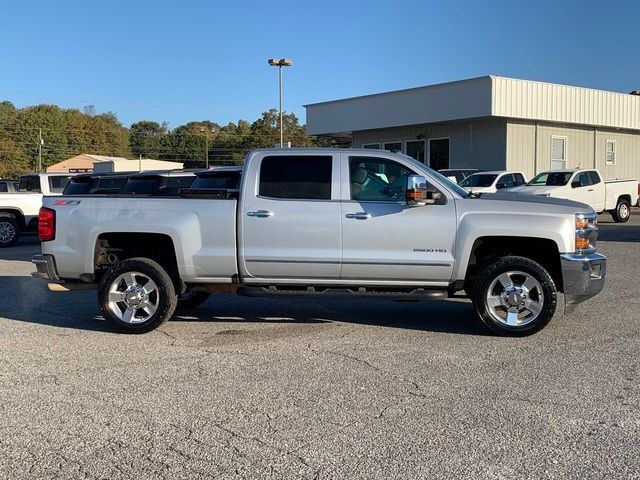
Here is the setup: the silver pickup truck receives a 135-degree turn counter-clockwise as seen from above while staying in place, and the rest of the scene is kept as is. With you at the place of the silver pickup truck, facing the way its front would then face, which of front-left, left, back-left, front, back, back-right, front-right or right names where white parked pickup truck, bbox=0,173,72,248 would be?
front

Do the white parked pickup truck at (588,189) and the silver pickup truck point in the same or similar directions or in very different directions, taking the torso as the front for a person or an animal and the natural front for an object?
very different directions

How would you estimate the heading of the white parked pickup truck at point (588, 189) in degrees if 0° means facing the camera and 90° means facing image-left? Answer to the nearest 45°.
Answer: approximately 45°

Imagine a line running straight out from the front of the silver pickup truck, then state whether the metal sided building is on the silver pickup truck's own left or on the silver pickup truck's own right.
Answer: on the silver pickup truck's own left

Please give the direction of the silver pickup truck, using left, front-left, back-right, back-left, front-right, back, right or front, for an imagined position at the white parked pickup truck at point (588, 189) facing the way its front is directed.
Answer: front-left

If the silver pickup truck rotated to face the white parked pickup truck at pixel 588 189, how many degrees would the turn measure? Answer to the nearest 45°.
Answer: approximately 45° to its left

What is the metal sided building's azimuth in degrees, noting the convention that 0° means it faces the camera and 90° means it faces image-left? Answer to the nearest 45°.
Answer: approximately 45°

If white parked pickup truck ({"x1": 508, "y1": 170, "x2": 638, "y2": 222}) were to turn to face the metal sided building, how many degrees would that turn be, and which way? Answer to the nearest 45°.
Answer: approximately 90° to its right

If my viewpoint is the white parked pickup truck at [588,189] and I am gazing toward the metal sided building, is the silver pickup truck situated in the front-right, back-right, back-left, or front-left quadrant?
back-left

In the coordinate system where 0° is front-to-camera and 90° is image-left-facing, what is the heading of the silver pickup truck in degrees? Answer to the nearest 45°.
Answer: approximately 270°
